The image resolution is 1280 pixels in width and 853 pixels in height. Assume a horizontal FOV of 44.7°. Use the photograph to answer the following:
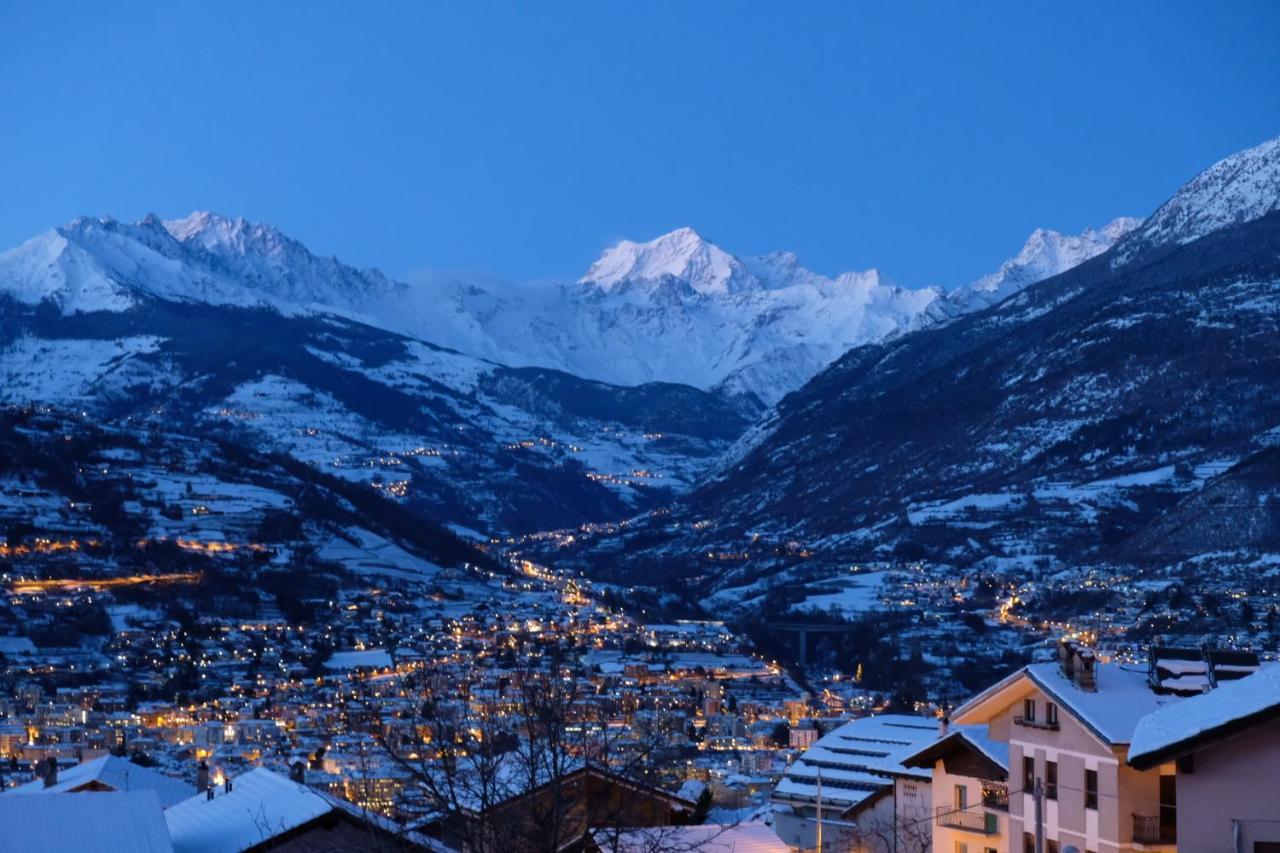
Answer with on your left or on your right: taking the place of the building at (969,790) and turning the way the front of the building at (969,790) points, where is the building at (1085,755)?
on your left

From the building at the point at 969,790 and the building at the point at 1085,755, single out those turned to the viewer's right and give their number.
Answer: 0

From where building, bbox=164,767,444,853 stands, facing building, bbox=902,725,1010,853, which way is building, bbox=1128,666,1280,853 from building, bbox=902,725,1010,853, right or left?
right

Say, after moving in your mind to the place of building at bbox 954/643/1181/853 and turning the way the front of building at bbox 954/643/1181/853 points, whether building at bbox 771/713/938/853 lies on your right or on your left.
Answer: on your right

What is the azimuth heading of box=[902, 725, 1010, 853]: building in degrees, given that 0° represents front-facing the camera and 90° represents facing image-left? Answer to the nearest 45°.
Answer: approximately 45°

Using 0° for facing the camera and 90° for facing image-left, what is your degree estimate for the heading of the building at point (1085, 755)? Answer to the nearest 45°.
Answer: approximately 45°

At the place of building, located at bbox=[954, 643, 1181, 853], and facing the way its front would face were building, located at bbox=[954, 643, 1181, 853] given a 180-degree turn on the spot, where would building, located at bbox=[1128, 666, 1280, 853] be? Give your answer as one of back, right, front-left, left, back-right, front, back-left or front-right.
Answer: back-right

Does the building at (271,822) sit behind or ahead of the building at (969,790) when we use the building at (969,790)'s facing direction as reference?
ahead
